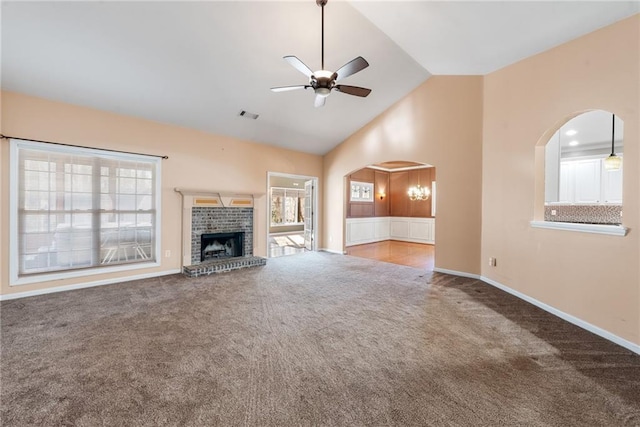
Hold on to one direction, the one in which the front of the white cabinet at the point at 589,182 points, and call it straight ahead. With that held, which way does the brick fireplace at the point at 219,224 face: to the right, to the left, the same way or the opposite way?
to the left

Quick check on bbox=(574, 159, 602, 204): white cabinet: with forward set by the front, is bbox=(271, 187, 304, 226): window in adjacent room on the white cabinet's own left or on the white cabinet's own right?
on the white cabinet's own right

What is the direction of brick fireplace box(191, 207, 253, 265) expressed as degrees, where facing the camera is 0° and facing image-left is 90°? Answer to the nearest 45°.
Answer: approximately 315°
